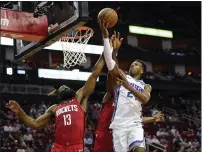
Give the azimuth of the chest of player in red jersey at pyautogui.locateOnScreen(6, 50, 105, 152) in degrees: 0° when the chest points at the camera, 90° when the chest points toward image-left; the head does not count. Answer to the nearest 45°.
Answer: approximately 0°

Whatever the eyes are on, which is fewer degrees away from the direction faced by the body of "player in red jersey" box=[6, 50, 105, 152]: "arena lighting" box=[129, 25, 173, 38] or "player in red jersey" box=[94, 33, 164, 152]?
the player in red jersey

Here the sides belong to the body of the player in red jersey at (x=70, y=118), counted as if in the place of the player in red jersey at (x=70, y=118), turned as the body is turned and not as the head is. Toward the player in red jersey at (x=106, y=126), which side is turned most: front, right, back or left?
left

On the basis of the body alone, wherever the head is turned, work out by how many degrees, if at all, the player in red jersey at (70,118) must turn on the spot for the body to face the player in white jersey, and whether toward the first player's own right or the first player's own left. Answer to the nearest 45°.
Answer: approximately 90° to the first player's own left

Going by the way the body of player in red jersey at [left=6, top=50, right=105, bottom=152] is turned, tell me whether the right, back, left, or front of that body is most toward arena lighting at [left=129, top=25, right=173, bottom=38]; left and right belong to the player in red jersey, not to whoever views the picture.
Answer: back

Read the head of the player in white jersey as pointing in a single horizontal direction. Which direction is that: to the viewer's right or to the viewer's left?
to the viewer's left
